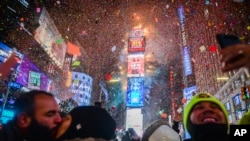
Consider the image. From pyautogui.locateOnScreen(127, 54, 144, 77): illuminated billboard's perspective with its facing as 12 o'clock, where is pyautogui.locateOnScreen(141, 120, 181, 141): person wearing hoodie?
The person wearing hoodie is roughly at 12 o'clock from the illuminated billboard.

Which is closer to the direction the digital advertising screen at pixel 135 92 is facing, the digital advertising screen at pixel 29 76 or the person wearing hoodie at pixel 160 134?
the person wearing hoodie

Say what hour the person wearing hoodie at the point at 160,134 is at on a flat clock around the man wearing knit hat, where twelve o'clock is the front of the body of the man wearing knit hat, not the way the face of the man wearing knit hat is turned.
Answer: The person wearing hoodie is roughly at 2 o'clock from the man wearing knit hat.

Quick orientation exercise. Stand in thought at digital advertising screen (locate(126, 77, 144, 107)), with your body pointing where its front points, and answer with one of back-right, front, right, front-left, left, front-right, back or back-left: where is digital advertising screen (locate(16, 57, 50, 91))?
front-right

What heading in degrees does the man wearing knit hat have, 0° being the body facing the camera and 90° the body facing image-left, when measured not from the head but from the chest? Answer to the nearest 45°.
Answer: approximately 0°

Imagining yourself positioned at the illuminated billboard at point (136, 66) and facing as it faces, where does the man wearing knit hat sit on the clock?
The man wearing knit hat is roughly at 12 o'clock from the illuminated billboard.

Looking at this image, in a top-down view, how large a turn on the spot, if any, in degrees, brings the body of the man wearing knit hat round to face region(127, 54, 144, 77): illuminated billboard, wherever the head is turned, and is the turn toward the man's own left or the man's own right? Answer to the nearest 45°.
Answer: approximately 180°

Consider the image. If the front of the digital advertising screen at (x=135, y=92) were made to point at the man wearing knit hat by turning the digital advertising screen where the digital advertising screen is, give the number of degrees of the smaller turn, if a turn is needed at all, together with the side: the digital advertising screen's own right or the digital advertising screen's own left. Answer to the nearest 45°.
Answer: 0° — it already faces them

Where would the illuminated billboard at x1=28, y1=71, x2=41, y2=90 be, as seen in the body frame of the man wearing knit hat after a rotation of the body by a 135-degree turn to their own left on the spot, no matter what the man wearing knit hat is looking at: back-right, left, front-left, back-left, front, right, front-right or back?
left

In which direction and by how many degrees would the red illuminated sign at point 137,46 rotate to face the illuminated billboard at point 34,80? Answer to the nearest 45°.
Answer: approximately 45° to its right
